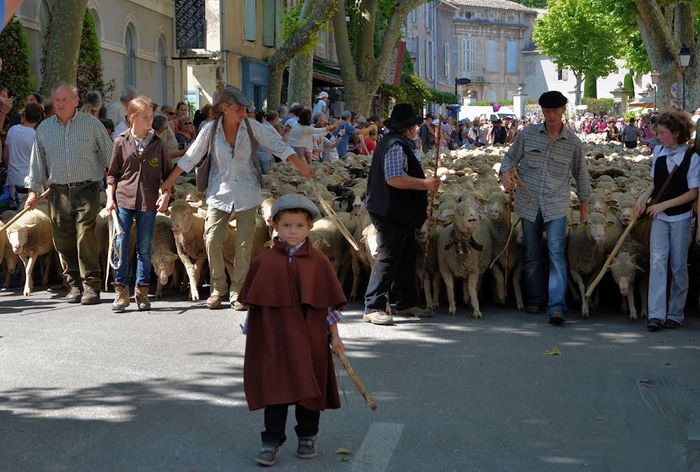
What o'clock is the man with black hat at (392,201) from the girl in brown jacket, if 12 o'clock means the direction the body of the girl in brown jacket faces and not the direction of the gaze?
The man with black hat is roughly at 10 o'clock from the girl in brown jacket.

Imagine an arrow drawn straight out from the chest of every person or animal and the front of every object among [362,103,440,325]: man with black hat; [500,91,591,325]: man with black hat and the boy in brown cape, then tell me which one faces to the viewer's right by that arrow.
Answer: [362,103,440,325]: man with black hat

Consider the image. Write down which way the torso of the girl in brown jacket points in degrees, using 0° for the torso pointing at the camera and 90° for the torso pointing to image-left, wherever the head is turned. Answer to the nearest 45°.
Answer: approximately 0°

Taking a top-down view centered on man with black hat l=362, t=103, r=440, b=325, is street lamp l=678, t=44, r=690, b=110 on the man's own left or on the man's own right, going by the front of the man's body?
on the man's own left

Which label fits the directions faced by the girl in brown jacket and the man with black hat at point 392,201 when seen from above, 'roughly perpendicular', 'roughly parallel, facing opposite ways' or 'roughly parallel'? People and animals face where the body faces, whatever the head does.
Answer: roughly perpendicular

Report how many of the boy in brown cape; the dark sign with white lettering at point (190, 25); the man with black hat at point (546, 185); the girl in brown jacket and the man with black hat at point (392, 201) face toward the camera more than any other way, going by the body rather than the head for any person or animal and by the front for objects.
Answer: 4

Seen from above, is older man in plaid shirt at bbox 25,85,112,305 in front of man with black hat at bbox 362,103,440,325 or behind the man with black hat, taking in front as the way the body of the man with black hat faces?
behind

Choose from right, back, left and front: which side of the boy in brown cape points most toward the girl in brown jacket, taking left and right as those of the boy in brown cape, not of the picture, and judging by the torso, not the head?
back

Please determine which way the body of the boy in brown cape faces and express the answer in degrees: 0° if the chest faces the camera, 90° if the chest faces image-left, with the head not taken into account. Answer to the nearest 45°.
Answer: approximately 0°

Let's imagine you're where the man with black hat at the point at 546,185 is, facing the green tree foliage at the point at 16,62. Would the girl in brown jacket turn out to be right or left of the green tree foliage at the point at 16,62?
left

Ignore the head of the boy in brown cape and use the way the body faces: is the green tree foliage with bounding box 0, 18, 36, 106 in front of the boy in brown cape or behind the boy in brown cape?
behind
